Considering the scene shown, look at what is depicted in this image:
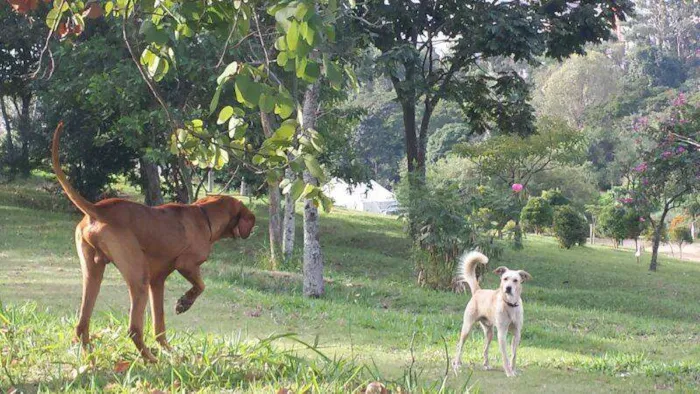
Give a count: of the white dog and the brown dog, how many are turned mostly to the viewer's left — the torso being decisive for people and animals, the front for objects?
0

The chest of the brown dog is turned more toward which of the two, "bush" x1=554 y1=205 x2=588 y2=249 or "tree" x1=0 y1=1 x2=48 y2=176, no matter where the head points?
the bush

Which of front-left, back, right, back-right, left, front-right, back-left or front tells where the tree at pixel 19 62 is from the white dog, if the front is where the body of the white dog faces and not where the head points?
back

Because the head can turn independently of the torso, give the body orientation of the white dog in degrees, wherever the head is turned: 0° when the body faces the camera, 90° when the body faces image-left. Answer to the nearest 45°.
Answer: approximately 315°

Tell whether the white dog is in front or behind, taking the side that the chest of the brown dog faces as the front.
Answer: in front

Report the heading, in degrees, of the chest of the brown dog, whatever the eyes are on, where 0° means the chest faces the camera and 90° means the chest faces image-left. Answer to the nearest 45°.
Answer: approximately 225°

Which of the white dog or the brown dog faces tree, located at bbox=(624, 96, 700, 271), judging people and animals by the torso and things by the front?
the brown dog

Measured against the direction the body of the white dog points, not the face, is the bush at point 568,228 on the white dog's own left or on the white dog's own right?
on the white dog's own left

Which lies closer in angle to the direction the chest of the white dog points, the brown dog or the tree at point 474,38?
the brown dog

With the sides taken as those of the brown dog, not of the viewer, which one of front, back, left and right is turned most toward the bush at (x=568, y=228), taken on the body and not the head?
front
